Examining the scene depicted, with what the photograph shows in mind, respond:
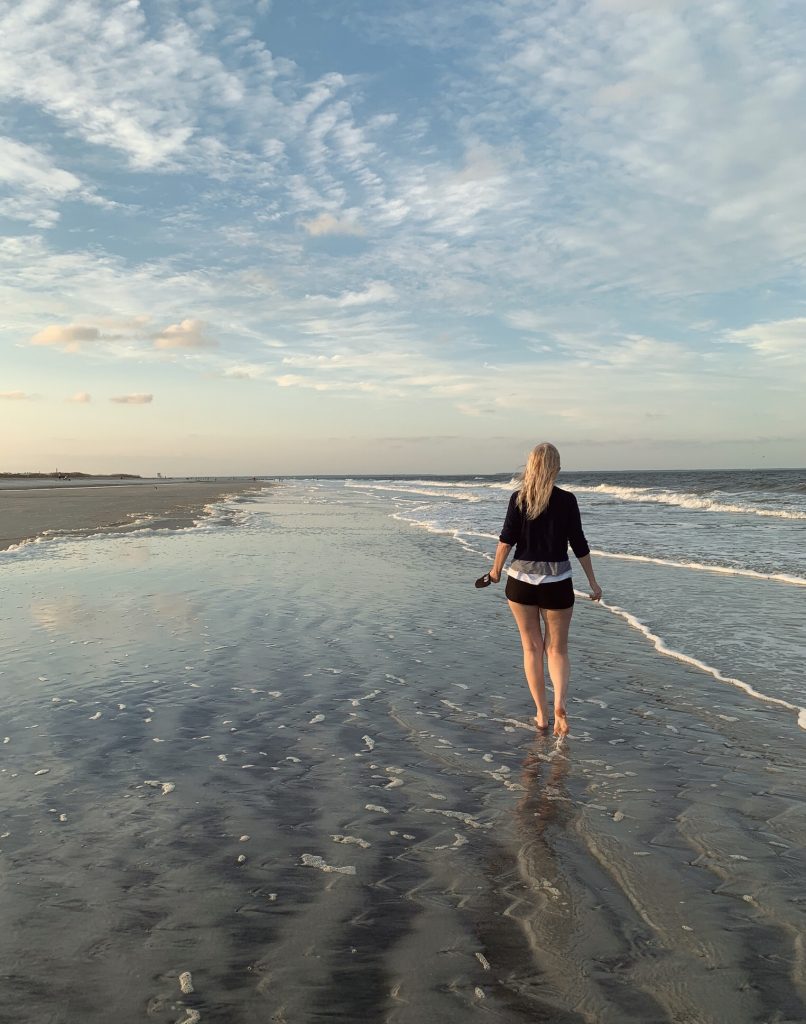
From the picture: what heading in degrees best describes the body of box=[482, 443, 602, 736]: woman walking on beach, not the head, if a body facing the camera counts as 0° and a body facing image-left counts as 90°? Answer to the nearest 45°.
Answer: approximately 180°

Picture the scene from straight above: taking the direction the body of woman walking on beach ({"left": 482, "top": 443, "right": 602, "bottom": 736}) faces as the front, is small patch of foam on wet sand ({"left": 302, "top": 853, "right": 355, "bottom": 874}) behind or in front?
behind

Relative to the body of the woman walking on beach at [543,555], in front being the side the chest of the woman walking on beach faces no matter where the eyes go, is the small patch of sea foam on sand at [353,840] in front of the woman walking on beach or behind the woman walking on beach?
behind

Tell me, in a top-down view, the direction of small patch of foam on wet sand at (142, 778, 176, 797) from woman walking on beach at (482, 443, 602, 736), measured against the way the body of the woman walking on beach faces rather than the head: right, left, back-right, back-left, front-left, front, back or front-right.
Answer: back-left

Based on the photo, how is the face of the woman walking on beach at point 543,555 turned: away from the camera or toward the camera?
away from the camera
